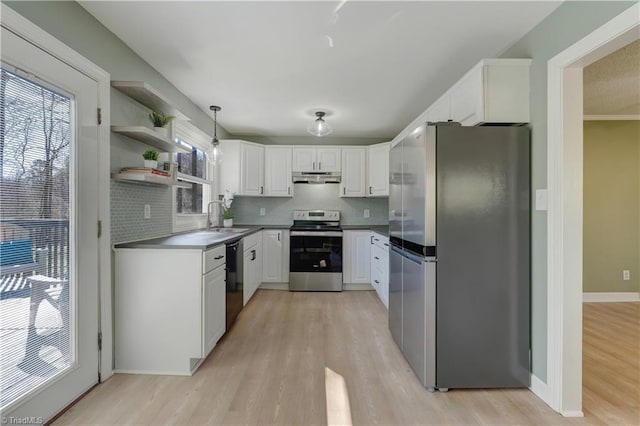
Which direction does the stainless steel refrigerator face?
to the viewer's left

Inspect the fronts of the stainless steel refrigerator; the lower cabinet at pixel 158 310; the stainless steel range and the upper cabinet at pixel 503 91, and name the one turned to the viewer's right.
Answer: the lower cabinet

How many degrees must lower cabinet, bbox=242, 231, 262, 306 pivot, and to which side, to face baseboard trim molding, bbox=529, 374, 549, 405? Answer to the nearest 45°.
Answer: approximately 45° to its right

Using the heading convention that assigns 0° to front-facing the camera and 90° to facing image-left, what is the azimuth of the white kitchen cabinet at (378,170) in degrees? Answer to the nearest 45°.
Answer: approximately 45°

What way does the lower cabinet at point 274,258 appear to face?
toward the camera

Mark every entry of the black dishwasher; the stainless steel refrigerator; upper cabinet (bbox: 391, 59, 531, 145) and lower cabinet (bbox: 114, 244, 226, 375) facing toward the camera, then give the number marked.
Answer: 0

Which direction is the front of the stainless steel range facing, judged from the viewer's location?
facing the viewer

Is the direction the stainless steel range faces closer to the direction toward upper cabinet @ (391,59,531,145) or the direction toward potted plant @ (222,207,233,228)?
the upper cabinet

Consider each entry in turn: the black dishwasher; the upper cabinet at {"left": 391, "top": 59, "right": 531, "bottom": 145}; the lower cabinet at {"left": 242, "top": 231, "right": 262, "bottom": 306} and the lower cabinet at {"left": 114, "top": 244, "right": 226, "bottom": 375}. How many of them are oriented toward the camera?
0

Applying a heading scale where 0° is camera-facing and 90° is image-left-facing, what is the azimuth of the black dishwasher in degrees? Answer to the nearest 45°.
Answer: approximately 270°

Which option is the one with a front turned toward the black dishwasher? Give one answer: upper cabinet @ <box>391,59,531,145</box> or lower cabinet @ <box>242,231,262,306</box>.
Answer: the upper cabinet

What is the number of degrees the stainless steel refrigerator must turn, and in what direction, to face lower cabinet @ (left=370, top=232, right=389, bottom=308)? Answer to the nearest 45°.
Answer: approximately 45° to its right

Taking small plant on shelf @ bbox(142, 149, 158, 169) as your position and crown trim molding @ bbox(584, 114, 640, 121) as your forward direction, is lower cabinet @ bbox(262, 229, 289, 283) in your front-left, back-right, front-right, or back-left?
front-left

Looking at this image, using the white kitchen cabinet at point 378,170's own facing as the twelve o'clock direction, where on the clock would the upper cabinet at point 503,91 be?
The upper cabinet is roughly at 10 o'clock from the white kitchen cabinet.

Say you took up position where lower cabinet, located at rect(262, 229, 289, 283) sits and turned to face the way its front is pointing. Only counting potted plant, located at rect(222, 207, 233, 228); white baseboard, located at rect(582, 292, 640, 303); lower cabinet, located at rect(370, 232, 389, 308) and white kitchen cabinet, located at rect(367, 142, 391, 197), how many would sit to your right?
1

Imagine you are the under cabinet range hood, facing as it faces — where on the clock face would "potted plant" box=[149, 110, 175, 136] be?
The potted plant is roughly at 1 o'clock from the under cabinet range hood.

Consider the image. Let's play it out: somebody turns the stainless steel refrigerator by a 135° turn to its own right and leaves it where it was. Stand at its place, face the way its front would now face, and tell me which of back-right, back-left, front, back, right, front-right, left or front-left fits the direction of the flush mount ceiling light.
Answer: left

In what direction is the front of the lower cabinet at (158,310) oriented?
to the viewer's right

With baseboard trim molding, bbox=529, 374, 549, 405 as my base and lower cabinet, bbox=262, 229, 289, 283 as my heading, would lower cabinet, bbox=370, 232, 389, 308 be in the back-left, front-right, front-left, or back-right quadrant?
front-right
